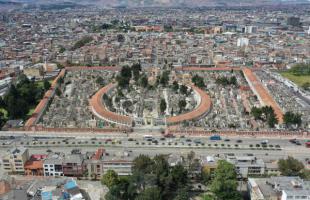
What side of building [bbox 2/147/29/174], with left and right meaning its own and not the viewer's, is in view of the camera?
front

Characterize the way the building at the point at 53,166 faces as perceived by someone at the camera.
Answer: facing the viewer

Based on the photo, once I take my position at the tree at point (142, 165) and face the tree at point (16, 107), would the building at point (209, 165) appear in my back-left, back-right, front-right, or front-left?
back-right

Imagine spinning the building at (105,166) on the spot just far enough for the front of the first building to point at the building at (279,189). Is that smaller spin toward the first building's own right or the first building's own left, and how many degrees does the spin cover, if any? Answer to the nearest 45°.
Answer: approximately 45° to the first building's own left

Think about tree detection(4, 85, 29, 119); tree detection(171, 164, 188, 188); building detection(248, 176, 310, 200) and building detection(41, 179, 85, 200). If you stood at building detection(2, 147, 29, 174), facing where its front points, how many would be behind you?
1

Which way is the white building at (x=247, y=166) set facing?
toward the camera
